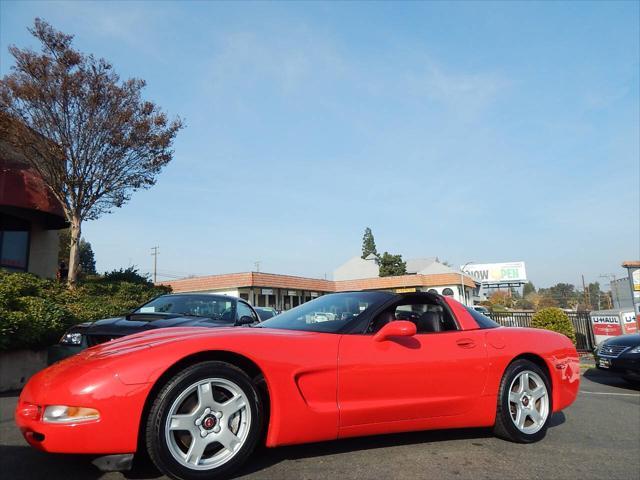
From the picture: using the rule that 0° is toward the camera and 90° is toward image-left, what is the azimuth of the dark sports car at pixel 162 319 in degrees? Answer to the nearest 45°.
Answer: approximately 45°

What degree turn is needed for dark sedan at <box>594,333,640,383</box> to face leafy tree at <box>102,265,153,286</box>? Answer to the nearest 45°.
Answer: approximately 45° to its right

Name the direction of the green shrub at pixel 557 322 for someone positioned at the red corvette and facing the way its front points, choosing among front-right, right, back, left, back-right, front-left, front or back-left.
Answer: back

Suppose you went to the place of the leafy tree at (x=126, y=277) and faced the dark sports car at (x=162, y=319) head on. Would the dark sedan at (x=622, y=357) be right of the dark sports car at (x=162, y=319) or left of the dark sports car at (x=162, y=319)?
left

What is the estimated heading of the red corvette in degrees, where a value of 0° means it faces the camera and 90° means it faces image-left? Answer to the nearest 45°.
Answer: approximately 45°

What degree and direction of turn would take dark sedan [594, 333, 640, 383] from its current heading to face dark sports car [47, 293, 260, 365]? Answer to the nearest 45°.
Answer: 0° — it already faces it

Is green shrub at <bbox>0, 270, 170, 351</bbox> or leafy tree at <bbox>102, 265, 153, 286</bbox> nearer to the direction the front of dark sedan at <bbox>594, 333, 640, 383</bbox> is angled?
the green shrub

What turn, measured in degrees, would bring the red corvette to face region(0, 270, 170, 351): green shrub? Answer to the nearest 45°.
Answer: approximately 90° to its right
